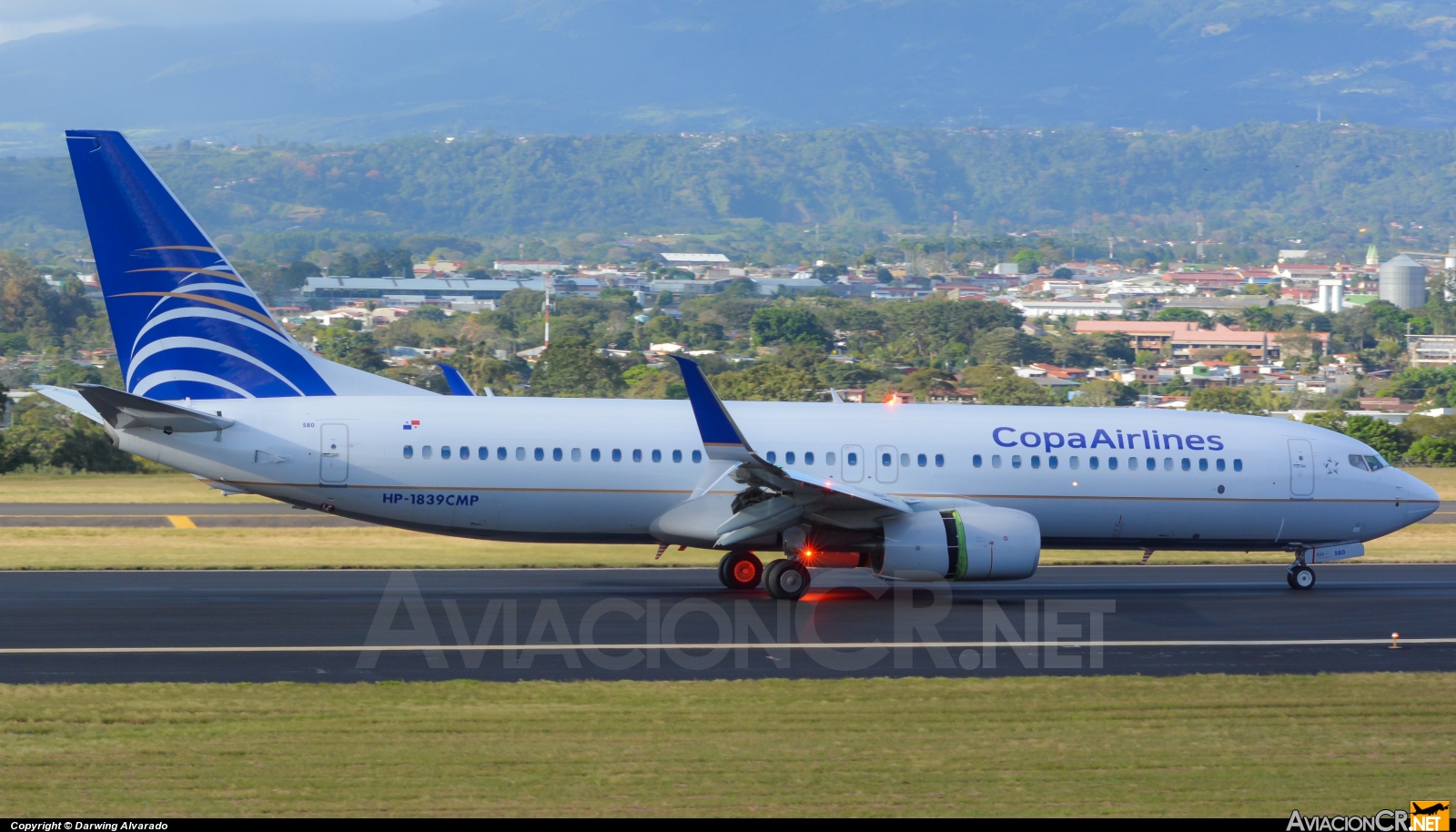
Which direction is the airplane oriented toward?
to the viewer's right
